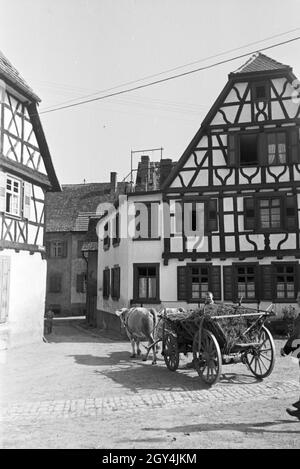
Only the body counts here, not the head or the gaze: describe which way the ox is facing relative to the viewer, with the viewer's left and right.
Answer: facing away from the viewer and to the left of the viewer

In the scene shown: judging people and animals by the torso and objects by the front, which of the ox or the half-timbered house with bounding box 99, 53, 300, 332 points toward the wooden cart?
the half-timbered house

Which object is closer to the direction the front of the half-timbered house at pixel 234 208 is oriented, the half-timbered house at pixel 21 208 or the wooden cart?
the wooden cart

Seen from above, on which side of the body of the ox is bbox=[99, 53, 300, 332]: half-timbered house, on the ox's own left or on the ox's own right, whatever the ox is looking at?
on the ox's own right

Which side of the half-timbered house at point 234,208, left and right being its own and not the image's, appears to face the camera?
front

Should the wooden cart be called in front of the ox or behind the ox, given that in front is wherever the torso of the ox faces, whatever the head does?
behind

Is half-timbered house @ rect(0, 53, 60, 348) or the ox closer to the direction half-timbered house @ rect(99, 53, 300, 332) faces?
the ox

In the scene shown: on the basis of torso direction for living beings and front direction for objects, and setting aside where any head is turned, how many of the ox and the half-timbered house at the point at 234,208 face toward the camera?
1

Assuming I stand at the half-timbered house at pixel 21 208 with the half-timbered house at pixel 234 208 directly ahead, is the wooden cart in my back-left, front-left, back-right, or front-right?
front-right

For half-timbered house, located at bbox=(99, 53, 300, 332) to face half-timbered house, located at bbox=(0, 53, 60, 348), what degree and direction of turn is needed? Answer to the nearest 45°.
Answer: approximately 45° to its right

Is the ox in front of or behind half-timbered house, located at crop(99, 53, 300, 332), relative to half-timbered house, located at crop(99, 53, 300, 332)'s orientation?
in front

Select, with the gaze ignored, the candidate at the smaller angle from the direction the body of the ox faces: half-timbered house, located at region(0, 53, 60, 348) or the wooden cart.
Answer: the half-timbered house

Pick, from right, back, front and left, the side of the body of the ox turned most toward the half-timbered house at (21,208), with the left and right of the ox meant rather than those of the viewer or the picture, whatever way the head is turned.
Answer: front

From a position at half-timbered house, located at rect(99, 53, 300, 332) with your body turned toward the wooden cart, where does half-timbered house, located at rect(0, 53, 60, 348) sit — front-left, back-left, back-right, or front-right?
front-right

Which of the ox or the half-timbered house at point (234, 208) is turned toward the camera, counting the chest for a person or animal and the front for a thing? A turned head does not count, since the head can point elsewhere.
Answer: the half-timbered house

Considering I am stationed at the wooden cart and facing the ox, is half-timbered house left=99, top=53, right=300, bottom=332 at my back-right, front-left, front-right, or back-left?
front-right
